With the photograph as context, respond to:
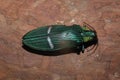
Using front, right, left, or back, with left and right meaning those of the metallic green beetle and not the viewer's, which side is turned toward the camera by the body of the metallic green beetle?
right
